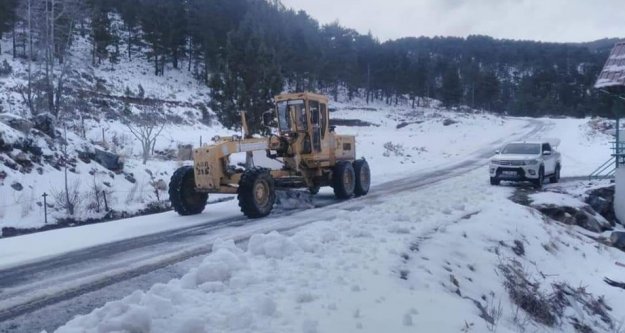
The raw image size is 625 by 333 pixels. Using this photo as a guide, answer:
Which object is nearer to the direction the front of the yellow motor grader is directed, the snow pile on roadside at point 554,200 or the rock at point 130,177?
the rock

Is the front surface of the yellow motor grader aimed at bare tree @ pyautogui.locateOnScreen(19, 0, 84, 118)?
no

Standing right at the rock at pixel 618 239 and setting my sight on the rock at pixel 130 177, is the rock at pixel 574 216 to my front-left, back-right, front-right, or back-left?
front-right

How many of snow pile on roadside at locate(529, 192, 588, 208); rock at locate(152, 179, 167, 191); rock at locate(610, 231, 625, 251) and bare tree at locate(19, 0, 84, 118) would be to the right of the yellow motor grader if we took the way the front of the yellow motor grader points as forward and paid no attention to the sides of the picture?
2

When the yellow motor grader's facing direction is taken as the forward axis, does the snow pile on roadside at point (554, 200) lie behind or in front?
behind

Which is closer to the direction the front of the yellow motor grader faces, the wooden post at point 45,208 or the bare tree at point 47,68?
the wooden post

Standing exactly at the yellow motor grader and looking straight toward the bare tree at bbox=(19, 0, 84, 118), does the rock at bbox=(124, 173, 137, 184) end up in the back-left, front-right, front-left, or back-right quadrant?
front-left

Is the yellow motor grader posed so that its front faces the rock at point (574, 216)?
no

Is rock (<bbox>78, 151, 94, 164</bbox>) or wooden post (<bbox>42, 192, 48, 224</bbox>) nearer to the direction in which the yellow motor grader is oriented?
the wooden post

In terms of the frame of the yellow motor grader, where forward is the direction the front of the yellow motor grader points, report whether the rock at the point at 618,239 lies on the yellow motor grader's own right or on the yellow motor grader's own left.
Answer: on the yellow motor grader's own left

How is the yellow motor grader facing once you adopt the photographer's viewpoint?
facing the viewer and to the left of the viewer

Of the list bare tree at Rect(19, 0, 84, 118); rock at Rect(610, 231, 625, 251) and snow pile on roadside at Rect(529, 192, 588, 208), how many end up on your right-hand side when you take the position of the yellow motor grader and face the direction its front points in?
1

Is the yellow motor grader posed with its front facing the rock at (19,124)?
no
